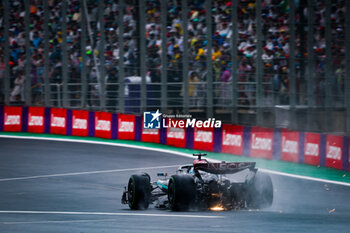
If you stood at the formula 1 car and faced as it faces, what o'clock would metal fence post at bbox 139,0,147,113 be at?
The metal fence post is roughly at 1 o'clock from the formula 1 car.

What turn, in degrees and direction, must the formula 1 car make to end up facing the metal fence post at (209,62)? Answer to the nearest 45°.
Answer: approximately 45° to its right

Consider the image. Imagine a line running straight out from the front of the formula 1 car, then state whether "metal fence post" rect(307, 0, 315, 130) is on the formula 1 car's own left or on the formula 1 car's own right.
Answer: on the formula 1 car's own right

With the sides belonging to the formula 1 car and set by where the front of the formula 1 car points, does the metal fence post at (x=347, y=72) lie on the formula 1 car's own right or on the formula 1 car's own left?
on the formula 1 car's own right

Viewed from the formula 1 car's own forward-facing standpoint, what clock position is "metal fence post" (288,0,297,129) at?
The metal fence post is roughly at 2 o'clock from the formula 1 car.

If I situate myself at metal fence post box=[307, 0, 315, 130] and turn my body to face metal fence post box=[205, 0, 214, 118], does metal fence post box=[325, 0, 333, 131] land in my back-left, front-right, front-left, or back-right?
back-left

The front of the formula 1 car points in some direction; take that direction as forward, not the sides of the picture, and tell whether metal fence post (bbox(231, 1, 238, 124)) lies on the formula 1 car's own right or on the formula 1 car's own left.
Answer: on the formula 1 car's own right

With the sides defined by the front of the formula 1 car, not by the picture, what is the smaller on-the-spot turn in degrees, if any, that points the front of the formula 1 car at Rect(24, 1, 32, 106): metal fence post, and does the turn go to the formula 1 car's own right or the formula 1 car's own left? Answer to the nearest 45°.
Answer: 0° — it already faces it

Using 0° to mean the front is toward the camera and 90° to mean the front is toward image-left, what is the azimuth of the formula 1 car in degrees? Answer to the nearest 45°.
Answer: approximately 135°
